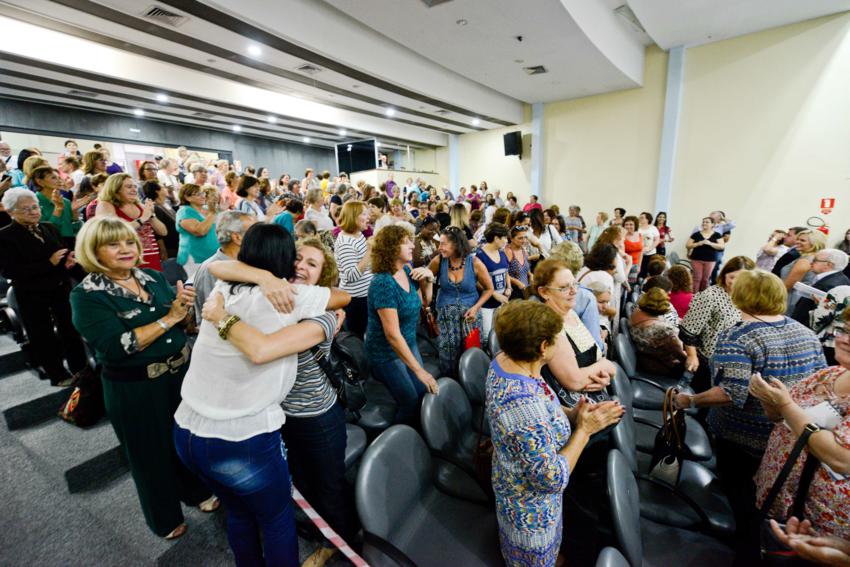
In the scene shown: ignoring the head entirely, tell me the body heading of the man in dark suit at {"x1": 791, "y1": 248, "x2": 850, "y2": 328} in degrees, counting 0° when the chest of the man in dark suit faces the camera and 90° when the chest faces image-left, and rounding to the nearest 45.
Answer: approximately 90°

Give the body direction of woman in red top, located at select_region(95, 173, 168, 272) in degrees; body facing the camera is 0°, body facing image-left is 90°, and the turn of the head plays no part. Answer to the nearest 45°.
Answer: approximately 315°

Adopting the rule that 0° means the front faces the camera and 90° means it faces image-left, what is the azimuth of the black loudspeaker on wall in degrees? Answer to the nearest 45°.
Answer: approximately 45°

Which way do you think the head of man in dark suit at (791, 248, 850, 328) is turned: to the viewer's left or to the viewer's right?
to the viewer's left

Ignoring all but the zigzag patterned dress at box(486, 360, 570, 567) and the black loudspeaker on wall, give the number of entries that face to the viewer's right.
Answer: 1

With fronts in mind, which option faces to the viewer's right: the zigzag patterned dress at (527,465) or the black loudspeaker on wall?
the zigzag patterned dress

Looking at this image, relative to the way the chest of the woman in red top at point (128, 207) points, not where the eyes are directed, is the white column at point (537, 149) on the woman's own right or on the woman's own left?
on the woman's own left

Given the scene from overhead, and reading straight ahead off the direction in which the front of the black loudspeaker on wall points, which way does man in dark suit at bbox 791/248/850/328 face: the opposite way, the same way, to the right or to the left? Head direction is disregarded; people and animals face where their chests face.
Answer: to the right

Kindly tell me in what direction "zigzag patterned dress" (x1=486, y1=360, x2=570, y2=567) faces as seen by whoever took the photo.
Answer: facing to the right of the viewer
